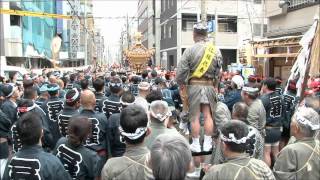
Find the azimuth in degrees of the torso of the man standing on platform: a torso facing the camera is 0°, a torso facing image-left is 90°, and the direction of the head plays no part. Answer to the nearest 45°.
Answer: approximately 180°

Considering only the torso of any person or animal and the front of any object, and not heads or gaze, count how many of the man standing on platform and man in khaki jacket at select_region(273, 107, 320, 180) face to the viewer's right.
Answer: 0

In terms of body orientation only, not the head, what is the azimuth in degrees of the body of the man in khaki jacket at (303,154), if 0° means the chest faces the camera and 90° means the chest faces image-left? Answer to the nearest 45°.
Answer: approximately 135°

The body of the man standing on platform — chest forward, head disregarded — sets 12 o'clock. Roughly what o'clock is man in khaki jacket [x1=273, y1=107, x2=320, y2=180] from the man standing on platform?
The man in khaki jacket is roughly at 5 o'clock from the man standing on platform.

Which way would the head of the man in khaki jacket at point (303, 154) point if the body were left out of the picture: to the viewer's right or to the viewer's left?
to the viewer's left

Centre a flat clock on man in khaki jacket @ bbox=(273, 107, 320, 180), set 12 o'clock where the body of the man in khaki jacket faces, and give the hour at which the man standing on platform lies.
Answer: The man standing on platform is roughly at 12 o'clock from the man in khaki jacket.
